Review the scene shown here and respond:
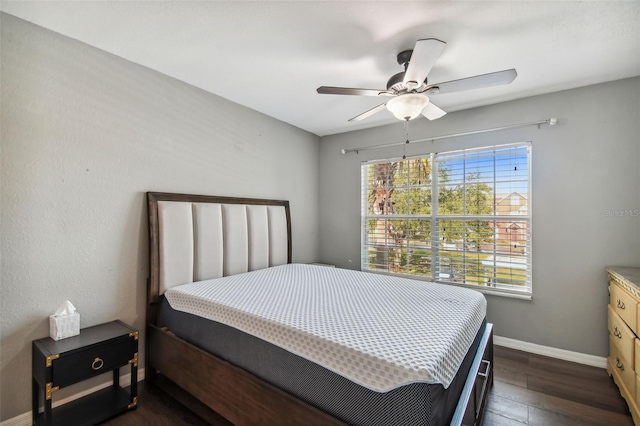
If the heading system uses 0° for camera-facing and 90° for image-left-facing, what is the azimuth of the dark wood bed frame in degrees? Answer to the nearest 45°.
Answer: approximately 315°

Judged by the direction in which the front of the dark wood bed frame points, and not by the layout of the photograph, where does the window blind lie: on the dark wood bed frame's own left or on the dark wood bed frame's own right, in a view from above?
on the dark wood bed frame's own left

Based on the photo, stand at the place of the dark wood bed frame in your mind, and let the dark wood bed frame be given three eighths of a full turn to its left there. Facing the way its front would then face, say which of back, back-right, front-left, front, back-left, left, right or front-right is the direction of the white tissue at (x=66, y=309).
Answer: left

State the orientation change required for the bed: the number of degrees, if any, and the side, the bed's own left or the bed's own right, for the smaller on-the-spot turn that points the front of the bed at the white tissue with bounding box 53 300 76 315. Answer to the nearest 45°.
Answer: approximately 135° to the bed's own right
